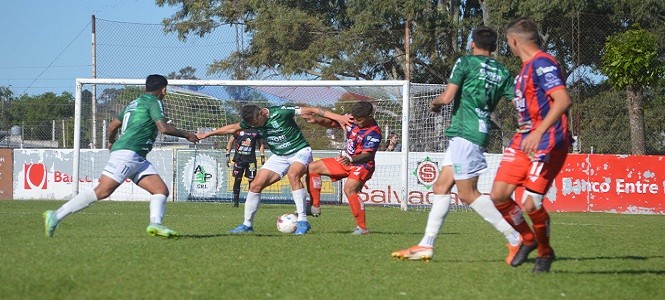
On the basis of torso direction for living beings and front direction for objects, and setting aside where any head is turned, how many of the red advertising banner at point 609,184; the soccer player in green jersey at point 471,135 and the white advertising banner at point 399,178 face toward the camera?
2

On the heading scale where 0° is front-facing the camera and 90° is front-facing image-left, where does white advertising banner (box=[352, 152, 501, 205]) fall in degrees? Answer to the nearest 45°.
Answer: approximately 0°

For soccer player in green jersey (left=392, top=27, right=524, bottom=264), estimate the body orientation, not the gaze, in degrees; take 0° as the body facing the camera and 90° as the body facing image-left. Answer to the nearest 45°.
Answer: approximately 135°

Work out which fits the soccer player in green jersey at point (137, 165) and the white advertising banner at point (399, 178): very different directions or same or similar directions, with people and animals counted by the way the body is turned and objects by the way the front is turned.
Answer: very different directions

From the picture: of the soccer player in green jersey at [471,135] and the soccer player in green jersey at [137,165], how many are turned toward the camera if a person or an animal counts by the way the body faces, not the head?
0

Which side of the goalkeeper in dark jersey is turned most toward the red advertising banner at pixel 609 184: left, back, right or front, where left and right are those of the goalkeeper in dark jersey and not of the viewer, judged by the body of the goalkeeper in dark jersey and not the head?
left

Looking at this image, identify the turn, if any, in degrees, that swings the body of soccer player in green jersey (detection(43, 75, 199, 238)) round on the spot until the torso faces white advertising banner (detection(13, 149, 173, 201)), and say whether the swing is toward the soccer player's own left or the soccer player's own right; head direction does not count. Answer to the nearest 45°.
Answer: approximately 45° to the soccer player's own left

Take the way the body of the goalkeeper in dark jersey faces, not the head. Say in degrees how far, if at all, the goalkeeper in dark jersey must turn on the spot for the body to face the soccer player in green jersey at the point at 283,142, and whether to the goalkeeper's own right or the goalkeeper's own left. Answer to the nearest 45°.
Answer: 0° — they already face them

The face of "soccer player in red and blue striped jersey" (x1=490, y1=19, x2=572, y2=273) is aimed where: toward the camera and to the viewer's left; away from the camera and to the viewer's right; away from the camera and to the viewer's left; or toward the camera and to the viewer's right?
away from the camera and to the viewer's left
